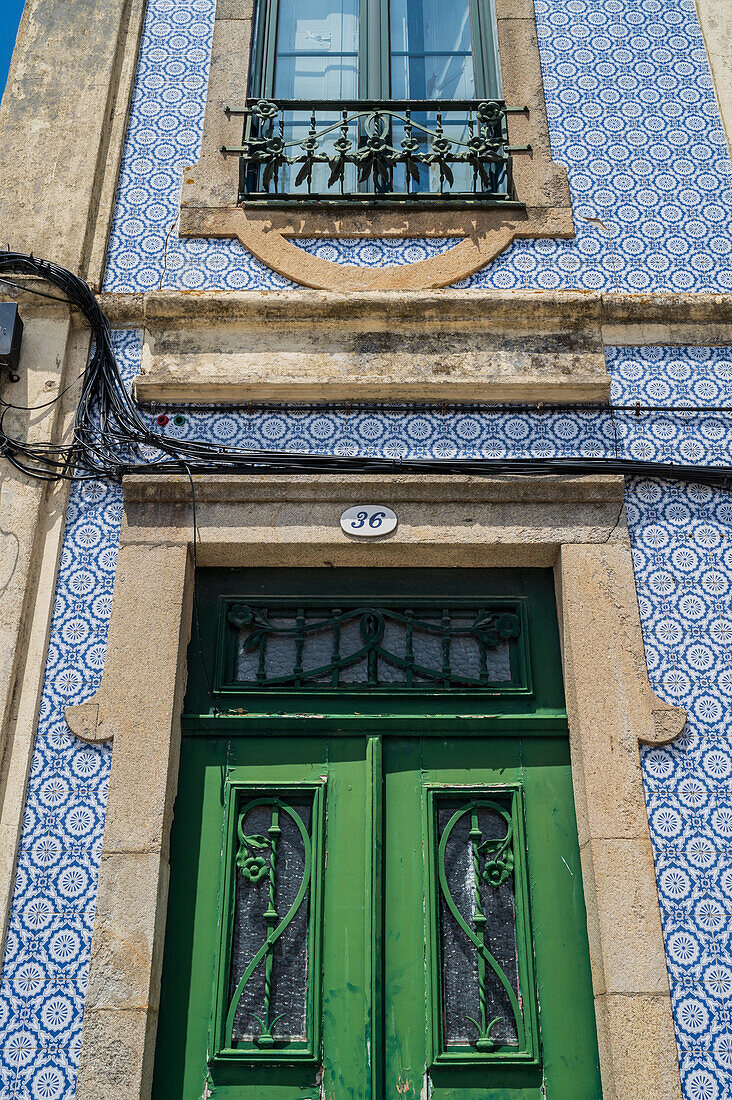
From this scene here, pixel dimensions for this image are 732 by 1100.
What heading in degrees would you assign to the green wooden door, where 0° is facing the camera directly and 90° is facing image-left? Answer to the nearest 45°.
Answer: approximately 0°
